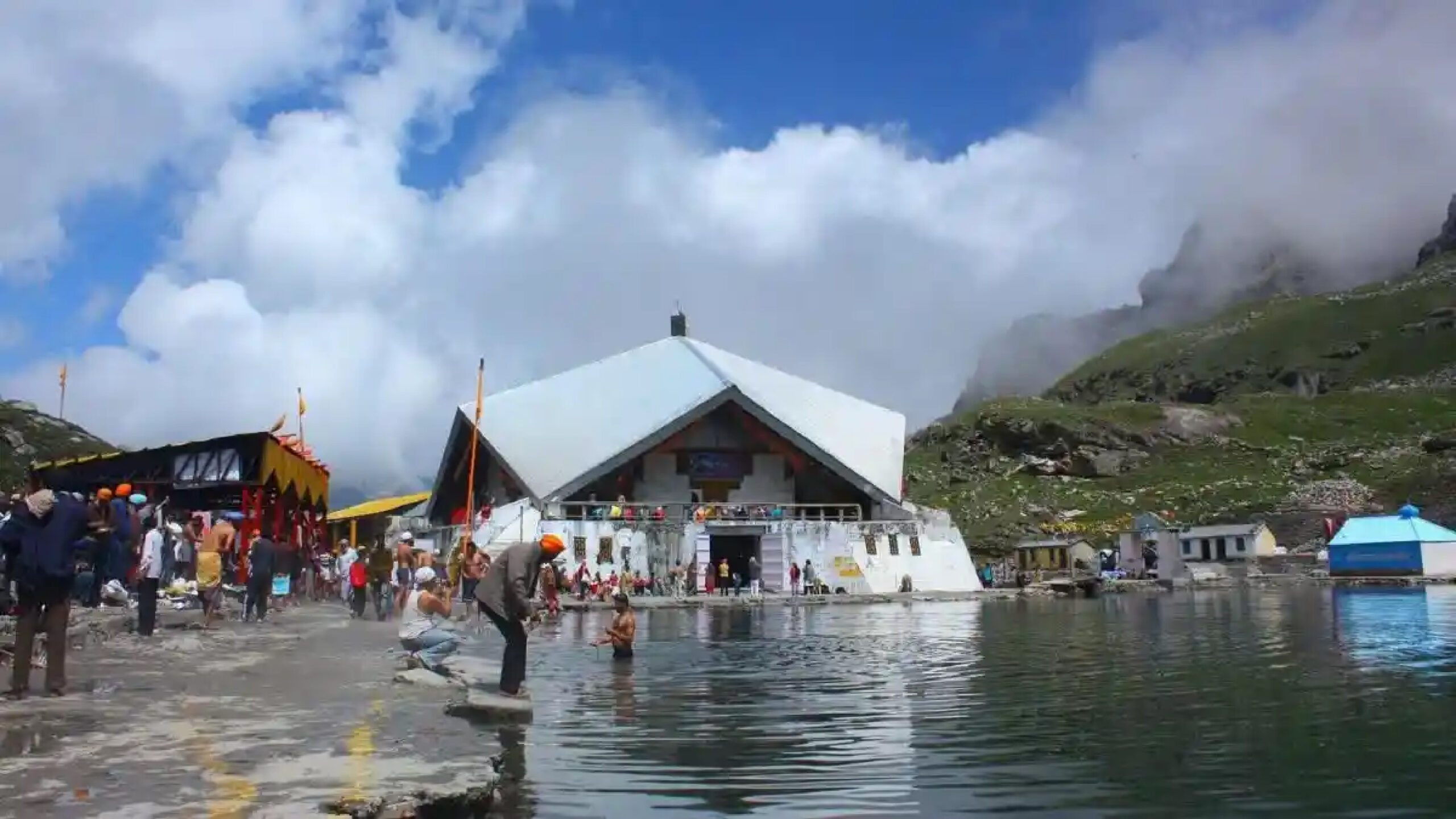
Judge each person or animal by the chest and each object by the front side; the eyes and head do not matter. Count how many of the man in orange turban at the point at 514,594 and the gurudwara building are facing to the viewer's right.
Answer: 1

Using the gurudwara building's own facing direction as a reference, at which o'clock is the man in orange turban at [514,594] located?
The man in orange turban is roughly at 12 o'clock from the gurudwara building.

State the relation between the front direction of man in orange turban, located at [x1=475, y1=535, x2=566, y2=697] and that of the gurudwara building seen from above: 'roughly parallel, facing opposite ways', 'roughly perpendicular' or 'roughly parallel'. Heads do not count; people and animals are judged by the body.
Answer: roughly perpendicular

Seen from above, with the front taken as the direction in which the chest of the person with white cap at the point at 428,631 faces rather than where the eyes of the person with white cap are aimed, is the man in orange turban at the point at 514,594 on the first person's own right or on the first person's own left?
on the first person's own right

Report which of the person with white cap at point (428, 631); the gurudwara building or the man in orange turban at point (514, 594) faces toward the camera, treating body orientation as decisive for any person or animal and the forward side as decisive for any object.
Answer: the gurudwara building

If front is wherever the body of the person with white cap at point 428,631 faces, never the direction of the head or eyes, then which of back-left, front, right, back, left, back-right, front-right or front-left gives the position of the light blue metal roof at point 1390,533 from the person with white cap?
front-left

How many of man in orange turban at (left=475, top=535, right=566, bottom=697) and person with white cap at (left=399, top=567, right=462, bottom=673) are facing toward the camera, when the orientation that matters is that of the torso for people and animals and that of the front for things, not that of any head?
0

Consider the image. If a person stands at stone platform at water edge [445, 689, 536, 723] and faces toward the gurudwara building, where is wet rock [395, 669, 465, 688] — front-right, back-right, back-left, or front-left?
front-left

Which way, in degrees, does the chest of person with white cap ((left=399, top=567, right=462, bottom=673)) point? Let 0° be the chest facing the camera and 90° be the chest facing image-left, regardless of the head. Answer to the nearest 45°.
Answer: approximately 270°

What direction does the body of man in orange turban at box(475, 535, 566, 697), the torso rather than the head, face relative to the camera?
to the viewer's right

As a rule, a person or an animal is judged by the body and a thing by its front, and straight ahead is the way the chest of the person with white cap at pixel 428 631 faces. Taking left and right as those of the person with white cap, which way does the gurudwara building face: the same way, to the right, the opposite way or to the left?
to the right

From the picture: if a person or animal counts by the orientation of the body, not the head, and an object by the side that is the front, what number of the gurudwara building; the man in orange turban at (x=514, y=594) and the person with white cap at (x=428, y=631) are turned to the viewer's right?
2

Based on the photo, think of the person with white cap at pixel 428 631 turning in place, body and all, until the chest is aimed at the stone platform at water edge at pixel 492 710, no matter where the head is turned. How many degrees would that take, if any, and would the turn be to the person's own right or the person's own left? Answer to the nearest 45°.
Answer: approximately 90° to the person's own right

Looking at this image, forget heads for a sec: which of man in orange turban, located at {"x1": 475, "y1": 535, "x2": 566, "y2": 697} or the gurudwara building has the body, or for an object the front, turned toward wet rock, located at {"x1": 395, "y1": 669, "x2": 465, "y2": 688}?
the gurudwara building

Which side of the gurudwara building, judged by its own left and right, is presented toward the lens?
front

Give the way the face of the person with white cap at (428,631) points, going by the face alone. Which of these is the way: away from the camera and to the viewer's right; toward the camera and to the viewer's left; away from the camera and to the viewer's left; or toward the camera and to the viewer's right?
away from the camera and to the viewer's right
